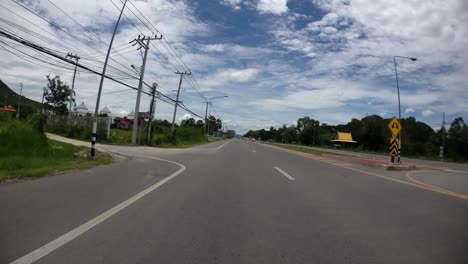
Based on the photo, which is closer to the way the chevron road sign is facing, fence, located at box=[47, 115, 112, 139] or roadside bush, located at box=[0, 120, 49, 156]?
the roadside bush

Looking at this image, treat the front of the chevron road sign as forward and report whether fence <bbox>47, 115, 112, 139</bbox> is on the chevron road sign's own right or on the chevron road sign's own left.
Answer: on the chevron road sign's own right

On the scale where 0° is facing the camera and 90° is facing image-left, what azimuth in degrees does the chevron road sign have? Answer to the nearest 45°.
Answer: approximately 0°

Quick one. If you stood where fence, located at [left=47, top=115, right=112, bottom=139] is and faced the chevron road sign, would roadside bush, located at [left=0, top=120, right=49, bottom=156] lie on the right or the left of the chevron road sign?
right

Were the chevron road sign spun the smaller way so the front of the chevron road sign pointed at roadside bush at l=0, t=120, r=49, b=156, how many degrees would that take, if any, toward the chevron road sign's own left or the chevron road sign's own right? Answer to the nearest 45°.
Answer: approximately 45° to the chevron road sign's own right
